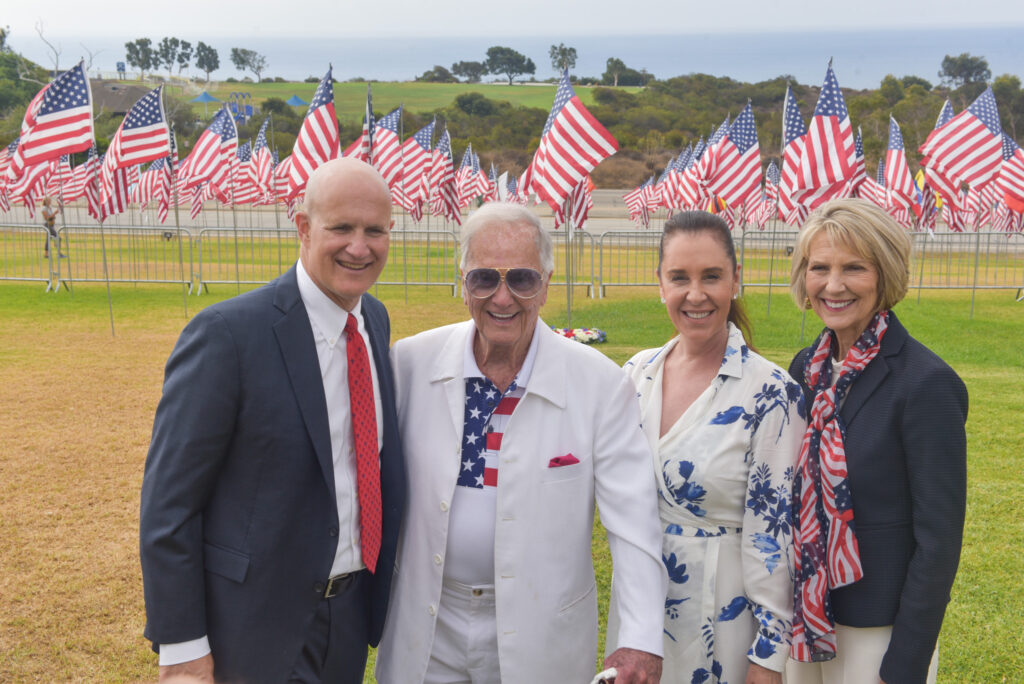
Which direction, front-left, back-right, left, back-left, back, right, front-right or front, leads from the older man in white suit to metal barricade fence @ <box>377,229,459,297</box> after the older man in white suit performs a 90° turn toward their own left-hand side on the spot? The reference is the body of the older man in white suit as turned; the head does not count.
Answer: left

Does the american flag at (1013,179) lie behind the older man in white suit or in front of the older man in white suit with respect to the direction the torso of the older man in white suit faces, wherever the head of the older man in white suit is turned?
behind

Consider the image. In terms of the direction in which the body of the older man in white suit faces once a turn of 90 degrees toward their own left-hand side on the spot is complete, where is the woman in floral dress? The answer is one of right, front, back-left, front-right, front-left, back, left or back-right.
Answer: front

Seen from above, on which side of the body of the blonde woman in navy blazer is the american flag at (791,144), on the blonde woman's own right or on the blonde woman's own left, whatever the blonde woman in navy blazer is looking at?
on the blonde woman's own right

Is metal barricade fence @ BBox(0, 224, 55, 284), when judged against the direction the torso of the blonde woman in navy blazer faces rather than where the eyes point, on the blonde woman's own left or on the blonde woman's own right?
on the blonde woman's own right

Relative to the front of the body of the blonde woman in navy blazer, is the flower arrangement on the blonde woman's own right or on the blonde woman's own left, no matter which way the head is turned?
on the blonde woman's own right

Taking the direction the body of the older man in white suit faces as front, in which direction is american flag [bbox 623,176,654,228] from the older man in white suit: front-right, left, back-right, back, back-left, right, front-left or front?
back

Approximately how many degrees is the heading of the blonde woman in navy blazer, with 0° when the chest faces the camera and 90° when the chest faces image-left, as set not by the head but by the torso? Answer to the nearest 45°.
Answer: approximately 45°

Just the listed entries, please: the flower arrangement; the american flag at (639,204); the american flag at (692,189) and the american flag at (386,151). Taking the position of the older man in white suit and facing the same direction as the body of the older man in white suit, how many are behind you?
4

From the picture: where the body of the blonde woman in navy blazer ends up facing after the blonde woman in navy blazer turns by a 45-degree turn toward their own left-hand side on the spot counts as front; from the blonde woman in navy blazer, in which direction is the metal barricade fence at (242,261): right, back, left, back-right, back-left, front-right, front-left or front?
back-right

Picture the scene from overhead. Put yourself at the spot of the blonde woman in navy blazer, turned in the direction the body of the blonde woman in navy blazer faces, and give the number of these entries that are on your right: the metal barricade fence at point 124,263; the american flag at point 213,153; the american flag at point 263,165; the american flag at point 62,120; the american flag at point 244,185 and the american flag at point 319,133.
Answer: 6

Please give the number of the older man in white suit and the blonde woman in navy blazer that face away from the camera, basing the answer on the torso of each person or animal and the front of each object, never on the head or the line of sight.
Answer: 0

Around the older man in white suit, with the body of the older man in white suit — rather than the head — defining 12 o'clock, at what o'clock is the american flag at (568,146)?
The american flag is roughly at 6 o'clock from the older man in white suit.
